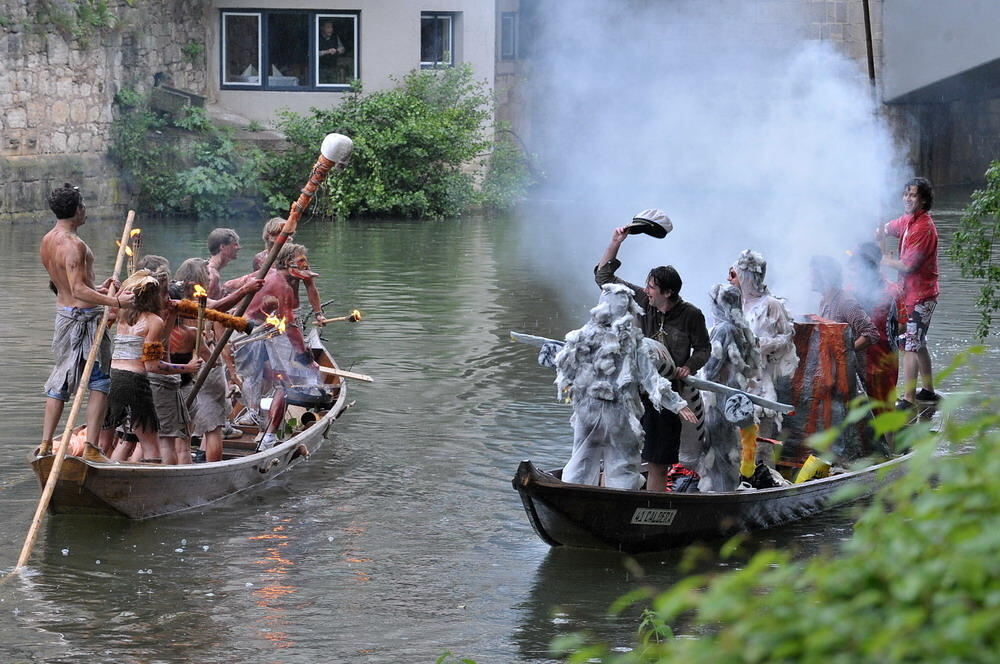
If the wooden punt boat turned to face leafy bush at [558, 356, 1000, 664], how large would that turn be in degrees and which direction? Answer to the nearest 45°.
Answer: approximately 135° to its right

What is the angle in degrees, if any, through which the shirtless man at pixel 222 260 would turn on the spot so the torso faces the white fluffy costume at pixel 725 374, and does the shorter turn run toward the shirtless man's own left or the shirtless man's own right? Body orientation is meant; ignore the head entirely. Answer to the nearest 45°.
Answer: approximately 45° to the shirtless man's own right

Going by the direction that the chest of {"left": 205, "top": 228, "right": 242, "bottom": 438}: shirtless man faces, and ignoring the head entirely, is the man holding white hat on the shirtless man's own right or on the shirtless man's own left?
on the shirtless man's own right

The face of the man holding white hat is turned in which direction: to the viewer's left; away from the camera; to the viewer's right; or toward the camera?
to the viewer's left

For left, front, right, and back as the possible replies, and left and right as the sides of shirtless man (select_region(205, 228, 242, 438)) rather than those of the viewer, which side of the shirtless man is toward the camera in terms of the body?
right

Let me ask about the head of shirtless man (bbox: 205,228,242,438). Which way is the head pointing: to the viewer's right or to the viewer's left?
to the viewer's right

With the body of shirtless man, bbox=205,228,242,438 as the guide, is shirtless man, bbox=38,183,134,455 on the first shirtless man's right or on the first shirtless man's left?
on the first shirtless man's right

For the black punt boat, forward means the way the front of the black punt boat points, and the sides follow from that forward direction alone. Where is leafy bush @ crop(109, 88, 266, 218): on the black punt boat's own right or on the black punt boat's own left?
on the black punt boat's own right

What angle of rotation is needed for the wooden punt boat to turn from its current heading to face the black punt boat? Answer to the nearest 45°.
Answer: approximately 90° to its right
